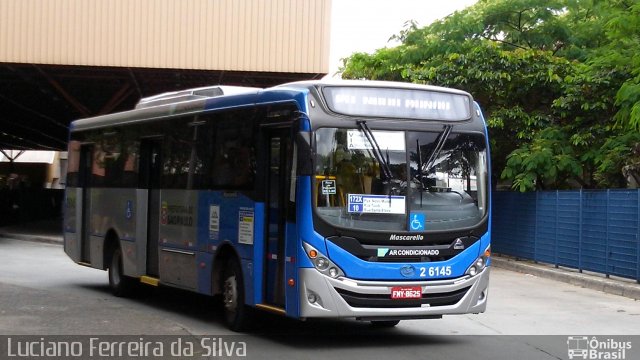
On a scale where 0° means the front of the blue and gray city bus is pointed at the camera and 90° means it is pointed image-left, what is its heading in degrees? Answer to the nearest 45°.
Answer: approximately 315°

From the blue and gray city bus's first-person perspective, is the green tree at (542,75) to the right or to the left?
on its left

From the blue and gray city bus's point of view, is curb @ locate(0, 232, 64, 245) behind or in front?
behind

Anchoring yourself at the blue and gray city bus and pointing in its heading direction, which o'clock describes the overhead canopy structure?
The overhead canopy structure is roughly at 7 o'clock from the blue and gray city bus.
